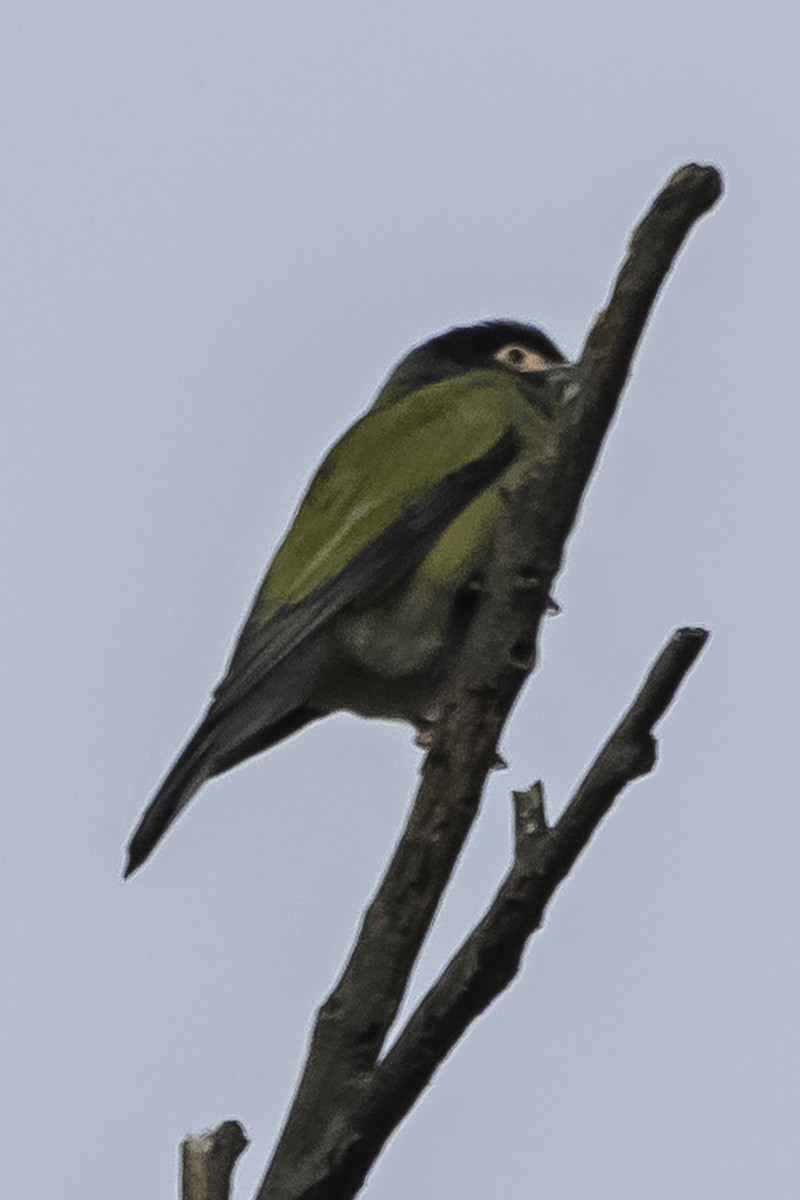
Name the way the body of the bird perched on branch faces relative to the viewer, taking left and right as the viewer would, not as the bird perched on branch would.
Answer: facing to the right of the viewer
